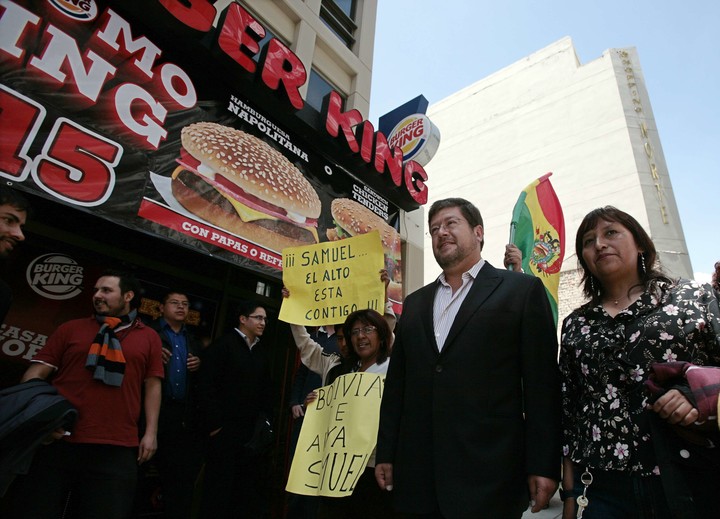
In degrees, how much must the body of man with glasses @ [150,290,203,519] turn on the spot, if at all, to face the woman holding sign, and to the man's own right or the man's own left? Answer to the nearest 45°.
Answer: approximately 45° to the man's own left

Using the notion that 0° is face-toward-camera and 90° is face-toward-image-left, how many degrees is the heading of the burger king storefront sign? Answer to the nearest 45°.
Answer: approximately 315°

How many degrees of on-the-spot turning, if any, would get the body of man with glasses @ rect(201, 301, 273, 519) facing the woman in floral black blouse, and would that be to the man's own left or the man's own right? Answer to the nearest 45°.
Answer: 0° — they already face them

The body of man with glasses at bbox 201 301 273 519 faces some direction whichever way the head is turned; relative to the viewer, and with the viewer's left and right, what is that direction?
facing the viewer and to the right of the viewer

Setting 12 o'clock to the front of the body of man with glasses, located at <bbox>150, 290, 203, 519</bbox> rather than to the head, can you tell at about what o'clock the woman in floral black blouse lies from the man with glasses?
The woman in floral black blouse is roughly at 11 o'clock from the man with glasses.

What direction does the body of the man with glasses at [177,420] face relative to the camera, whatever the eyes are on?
toward the camera

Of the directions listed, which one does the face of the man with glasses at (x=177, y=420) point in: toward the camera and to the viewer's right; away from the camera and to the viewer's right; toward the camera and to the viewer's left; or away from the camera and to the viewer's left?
toward the camera and to the viewer's right

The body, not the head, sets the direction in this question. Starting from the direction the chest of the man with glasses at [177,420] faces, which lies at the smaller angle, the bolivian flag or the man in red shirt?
the man in red shirt

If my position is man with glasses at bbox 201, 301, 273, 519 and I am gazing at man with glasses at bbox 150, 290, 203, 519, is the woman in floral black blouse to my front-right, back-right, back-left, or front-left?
back-left

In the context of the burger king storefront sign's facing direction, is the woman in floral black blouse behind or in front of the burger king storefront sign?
in front

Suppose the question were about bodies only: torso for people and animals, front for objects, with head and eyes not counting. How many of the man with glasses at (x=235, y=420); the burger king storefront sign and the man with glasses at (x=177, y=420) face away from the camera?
0

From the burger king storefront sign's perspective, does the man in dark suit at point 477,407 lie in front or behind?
in front

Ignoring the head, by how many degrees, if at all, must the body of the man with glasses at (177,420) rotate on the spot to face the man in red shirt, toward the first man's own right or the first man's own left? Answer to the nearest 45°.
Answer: approximately 45° to the first man's own right
